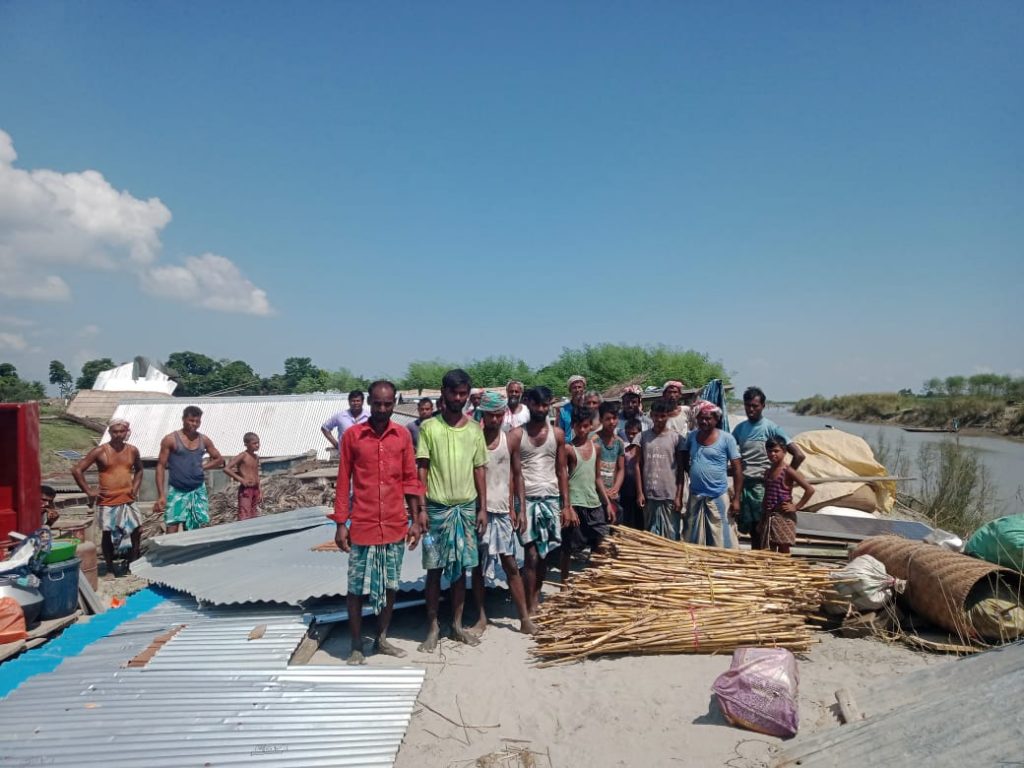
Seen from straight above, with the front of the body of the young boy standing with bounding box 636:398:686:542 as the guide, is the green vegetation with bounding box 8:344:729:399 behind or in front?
behind

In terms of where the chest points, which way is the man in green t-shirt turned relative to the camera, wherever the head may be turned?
toward the camera

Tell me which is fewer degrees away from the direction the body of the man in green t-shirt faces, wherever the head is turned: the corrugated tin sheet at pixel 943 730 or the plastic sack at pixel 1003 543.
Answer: the corrugated tin sheet

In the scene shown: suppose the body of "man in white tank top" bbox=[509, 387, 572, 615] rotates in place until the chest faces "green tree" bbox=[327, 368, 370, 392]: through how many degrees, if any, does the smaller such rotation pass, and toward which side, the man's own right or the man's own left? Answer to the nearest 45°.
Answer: approximately 180°

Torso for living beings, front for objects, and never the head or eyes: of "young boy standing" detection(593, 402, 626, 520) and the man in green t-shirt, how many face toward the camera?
2

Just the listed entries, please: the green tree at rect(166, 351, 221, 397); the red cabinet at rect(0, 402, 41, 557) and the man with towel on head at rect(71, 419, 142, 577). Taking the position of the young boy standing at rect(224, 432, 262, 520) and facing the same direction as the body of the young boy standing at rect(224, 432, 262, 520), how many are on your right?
2

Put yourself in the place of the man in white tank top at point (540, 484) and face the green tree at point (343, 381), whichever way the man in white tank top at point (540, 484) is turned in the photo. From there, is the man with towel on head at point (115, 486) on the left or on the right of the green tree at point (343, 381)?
left

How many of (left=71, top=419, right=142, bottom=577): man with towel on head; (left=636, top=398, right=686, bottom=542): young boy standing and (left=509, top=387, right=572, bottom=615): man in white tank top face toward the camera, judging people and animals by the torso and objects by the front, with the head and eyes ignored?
3

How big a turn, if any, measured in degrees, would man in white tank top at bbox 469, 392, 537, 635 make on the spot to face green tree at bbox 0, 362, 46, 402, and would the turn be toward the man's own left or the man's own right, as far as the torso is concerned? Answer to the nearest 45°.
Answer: approximately 135° to the man's own right

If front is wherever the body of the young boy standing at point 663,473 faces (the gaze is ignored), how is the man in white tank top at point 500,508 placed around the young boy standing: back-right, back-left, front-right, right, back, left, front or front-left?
front-right

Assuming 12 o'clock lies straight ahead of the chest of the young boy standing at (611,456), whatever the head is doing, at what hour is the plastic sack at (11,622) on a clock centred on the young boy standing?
The plastic sack is roughly at 2 o'clock from the young boy standing.

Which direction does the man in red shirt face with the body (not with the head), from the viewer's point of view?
toward the camera

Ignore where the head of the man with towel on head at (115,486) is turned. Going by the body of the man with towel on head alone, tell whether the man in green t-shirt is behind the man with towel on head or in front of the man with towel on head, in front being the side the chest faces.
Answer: in front
